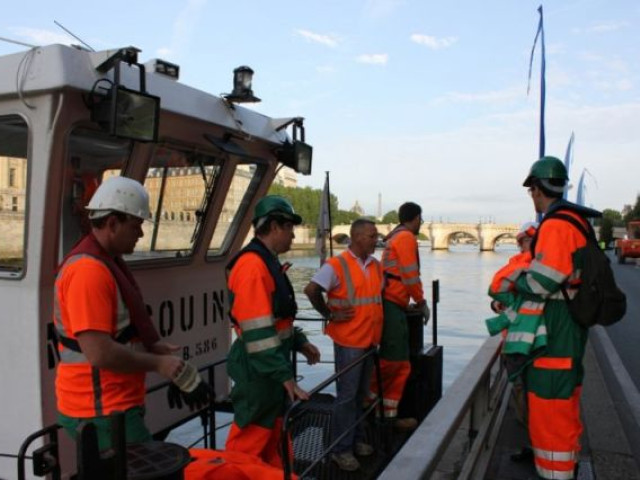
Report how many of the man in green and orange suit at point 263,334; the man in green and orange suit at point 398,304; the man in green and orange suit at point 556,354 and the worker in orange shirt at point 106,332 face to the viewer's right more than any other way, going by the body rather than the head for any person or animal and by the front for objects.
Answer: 3

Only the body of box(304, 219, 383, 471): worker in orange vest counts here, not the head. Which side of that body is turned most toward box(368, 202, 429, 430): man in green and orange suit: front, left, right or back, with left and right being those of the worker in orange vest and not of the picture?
left

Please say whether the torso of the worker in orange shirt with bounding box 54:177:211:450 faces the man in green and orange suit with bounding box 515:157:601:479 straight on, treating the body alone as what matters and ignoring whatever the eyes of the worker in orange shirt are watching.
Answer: yes

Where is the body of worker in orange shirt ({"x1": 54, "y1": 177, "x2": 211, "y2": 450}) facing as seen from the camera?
to the viewer's right

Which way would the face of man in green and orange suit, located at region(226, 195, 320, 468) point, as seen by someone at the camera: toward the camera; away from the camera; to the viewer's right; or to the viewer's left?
to the viewer's right

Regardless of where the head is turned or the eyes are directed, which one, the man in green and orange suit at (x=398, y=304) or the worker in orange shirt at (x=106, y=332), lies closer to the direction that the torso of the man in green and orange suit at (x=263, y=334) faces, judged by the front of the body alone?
the man in green and orange suit

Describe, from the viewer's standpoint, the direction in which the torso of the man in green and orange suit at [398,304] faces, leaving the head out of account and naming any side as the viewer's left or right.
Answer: facing to the right of the viewer

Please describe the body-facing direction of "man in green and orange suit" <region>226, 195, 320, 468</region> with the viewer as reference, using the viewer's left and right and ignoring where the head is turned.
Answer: facing to the right of the viewer

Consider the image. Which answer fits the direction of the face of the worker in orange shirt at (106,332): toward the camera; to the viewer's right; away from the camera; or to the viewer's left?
to the viewer's right

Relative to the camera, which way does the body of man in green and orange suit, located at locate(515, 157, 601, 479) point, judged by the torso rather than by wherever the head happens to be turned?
to the viewer's left
